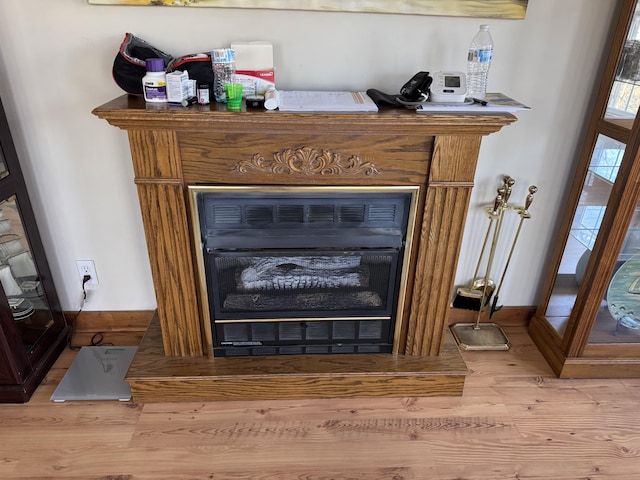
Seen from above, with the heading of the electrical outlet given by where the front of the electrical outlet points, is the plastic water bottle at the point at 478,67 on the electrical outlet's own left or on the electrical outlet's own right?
on the electrical outlet's own left

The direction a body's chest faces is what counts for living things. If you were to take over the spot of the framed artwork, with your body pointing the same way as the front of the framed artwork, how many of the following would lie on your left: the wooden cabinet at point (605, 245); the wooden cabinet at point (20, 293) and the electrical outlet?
1

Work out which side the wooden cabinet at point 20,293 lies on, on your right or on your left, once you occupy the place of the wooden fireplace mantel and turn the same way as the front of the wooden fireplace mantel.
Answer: on your right

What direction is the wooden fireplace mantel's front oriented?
toward the camera

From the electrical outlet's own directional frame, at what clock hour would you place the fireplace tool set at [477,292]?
The fireplace tool set is roughly at 10 o'clock from the electrical outlet.

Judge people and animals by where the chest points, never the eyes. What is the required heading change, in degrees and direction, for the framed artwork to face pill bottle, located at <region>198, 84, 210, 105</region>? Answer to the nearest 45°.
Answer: approximately 90° to its right

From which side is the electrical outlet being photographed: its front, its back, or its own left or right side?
front

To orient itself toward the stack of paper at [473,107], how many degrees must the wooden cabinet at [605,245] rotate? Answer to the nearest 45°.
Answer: approximately 45° to its right

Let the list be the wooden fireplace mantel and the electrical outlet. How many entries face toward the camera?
2

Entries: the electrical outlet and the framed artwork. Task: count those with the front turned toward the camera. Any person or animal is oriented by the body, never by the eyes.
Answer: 2

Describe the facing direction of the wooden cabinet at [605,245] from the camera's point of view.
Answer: facing the viewer

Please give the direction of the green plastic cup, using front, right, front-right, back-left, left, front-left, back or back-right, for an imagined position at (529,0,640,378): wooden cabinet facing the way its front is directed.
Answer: front-right
